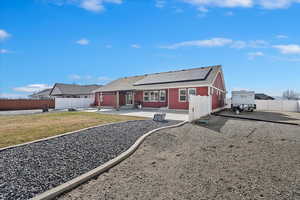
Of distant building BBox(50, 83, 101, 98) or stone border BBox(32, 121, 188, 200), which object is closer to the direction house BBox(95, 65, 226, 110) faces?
the stone border

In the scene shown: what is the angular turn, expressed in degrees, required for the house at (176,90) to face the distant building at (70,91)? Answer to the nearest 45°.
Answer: approximately 90° to its right

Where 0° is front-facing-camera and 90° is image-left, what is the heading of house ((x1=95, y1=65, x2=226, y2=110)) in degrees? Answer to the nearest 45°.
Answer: approximately 45°

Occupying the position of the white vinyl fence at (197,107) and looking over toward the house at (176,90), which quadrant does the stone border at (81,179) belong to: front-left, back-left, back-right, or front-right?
back-left

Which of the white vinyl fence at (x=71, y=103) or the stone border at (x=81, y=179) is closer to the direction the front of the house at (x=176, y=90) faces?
the stone border

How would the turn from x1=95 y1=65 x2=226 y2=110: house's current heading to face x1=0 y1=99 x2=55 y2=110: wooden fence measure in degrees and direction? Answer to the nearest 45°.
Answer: approximately 45° to its right
